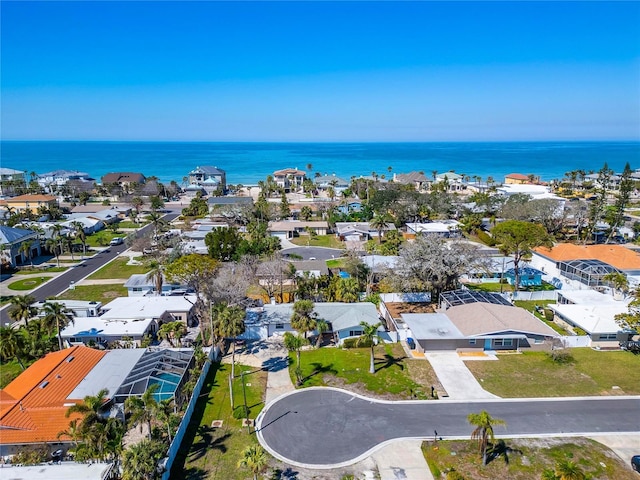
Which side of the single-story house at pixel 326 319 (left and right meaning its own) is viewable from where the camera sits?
front

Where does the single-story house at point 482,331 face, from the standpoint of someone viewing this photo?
facing the viewer

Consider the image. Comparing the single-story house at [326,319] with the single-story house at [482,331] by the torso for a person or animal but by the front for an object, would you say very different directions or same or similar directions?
same or similar directions

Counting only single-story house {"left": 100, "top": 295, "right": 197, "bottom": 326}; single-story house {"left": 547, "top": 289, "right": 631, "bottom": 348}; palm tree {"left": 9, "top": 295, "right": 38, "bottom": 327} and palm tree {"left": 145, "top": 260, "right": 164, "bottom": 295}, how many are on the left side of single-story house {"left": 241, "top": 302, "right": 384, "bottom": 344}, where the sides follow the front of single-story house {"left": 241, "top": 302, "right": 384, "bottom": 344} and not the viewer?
1

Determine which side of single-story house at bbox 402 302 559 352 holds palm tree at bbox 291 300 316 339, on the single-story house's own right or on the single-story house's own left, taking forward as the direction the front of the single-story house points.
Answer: on the single-story house's own right

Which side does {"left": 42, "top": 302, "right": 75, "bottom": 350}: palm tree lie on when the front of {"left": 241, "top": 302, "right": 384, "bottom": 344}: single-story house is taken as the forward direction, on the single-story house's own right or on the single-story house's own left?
on the single-story house's own right

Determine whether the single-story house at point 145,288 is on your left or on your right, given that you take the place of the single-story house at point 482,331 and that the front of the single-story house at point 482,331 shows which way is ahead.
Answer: on your right

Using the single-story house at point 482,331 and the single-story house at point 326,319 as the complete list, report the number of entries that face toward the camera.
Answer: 2

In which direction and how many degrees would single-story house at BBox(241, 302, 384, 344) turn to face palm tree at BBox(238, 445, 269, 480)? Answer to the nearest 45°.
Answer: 0° — it already faces it

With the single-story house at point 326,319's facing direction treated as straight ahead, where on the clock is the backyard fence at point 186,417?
The backyard fence is roughly at 1 o'clock from the single-story house.

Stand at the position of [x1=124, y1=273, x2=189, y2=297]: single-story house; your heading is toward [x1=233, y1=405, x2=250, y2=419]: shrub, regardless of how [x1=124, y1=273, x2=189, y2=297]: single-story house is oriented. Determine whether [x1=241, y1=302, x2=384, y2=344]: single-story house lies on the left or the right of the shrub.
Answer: left

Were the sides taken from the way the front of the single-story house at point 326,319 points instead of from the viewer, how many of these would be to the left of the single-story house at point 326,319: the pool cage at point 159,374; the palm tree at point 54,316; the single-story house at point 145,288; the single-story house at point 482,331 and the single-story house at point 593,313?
2

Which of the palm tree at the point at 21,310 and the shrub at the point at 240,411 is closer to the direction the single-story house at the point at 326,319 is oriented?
the shrub

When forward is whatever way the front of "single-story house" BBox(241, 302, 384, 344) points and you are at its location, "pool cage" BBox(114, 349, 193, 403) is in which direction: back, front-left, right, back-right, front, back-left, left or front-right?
front-right

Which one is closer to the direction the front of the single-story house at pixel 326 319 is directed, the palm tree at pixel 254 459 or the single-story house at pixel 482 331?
the palm tree

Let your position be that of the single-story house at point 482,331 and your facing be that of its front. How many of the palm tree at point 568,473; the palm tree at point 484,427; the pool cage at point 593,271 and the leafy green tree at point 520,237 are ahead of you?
2

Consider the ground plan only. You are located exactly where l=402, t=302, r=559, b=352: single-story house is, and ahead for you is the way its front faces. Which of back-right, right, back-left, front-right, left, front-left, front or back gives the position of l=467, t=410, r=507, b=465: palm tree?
front
